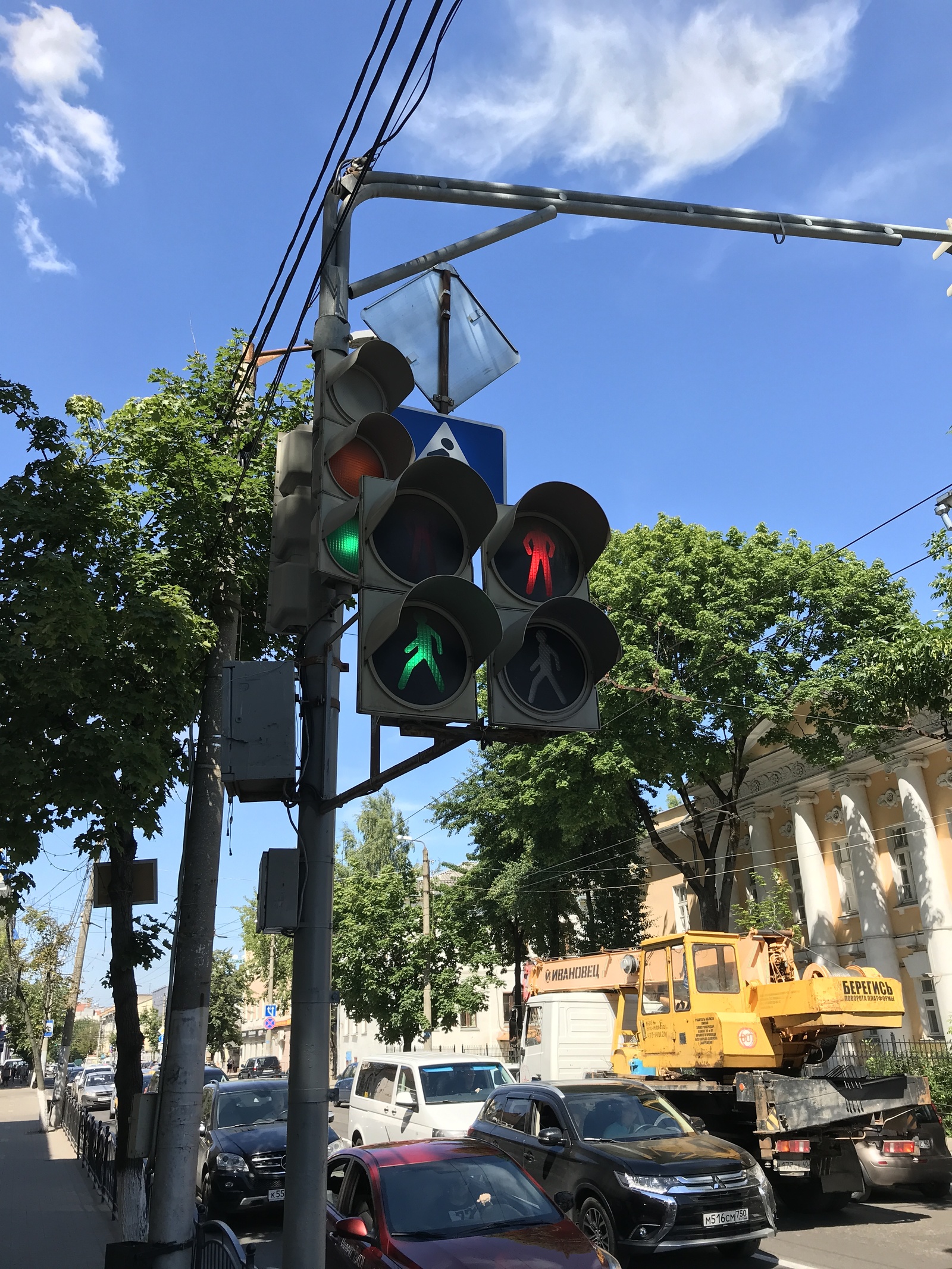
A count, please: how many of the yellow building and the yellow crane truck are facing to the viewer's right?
0

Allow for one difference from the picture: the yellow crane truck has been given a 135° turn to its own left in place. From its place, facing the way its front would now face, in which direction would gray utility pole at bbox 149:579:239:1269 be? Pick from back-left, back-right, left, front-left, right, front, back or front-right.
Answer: front-right

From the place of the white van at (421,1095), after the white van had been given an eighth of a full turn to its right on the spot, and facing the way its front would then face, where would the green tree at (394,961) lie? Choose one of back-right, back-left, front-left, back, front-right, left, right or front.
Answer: back

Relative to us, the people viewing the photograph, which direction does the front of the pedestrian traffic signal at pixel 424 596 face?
facing the viewer and to the right of the viewer

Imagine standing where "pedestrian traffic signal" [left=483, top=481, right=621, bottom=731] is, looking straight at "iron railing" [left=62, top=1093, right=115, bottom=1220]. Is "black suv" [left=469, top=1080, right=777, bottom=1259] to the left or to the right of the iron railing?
right

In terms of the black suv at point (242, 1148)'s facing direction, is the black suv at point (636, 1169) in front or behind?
in front

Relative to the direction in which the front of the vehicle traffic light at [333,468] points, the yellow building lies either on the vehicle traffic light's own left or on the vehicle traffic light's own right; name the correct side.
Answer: on the vehicle traffic light's own left

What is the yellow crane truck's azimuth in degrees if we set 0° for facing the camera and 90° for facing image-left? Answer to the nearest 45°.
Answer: approximately 135°
